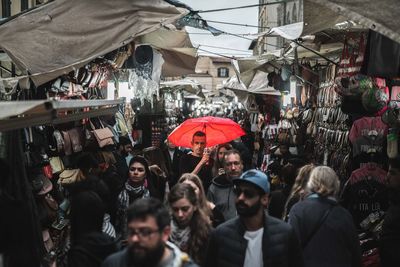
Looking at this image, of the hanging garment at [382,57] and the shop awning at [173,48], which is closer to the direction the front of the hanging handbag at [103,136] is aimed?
the hanging garment

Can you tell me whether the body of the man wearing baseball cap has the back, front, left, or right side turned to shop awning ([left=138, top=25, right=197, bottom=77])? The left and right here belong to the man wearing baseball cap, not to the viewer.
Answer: back

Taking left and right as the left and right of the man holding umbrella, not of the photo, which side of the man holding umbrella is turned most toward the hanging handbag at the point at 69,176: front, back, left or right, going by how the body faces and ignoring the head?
right

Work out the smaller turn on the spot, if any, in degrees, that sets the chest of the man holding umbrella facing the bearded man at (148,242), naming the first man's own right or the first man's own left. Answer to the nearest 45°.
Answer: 0° — they already face them

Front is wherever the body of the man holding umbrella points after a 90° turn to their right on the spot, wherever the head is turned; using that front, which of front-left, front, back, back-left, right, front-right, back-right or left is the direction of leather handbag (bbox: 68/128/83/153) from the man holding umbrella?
front

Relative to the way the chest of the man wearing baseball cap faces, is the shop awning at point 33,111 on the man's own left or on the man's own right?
on the man's own right
